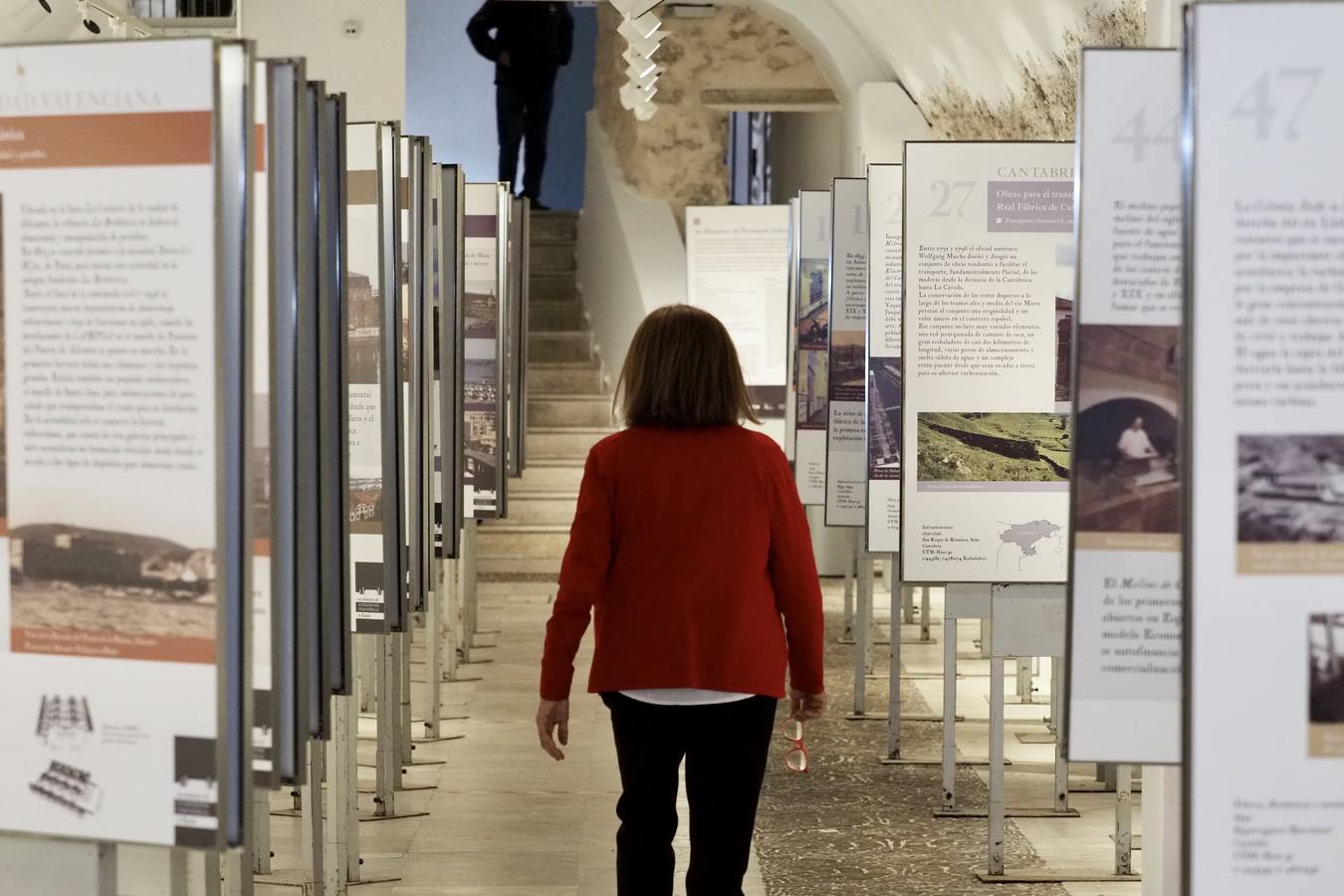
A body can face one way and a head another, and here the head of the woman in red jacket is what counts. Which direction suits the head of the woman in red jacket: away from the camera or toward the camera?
away from the camera

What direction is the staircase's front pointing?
toward the camera

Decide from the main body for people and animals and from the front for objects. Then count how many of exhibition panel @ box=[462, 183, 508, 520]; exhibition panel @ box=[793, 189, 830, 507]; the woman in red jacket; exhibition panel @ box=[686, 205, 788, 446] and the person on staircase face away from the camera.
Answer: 1

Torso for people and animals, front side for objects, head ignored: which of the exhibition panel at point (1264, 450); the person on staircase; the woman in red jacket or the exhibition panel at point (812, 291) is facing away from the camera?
the woman in red jacket

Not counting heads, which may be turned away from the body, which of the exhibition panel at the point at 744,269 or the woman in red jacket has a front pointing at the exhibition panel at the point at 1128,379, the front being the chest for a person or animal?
the exhibition panel at the point at 744,269

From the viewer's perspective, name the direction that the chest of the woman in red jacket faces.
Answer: away from the camera

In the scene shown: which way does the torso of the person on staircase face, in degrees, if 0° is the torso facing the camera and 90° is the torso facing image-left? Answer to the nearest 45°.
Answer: approximately 315°

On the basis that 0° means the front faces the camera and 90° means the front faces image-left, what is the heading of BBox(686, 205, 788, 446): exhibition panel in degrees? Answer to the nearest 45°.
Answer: approximately 0°

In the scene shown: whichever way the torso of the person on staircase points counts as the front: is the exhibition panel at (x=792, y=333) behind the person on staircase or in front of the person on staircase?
in front
